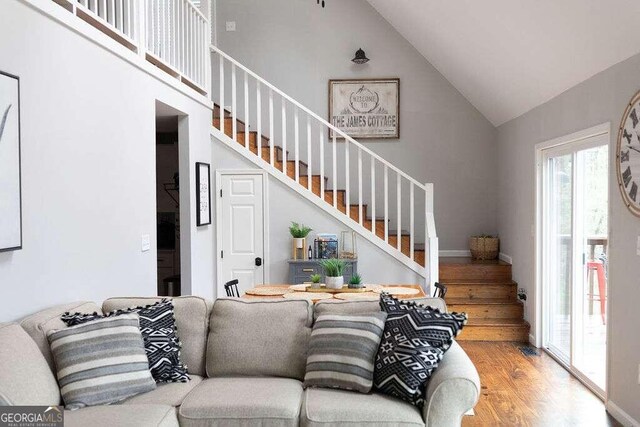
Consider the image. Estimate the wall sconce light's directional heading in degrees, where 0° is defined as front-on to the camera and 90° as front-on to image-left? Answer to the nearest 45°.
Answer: approximately 0°

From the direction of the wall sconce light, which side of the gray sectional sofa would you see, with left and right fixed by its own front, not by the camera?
back

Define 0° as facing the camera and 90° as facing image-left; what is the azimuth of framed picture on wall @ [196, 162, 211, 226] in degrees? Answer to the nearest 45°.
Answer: approximately 315°

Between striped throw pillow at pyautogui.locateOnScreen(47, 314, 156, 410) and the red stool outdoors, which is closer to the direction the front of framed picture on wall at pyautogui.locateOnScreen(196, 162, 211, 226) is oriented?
the red stool outdoors

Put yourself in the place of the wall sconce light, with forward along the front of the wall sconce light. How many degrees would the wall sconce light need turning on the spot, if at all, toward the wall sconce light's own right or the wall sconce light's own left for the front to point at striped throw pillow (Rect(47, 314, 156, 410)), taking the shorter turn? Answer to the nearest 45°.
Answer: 0° — it already faces it

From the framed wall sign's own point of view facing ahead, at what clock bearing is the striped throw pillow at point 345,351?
The striped throw pillow is roughly at 12 o'clock from the framed wall sign.

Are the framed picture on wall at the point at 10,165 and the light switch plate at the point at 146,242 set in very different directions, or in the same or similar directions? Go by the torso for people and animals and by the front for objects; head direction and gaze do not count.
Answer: same or similar directions

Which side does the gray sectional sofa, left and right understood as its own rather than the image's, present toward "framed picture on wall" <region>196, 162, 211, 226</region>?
back

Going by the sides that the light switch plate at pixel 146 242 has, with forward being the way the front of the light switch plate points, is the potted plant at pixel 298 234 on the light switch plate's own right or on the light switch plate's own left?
on the light switch plate's own left

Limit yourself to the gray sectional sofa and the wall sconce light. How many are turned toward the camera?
2
